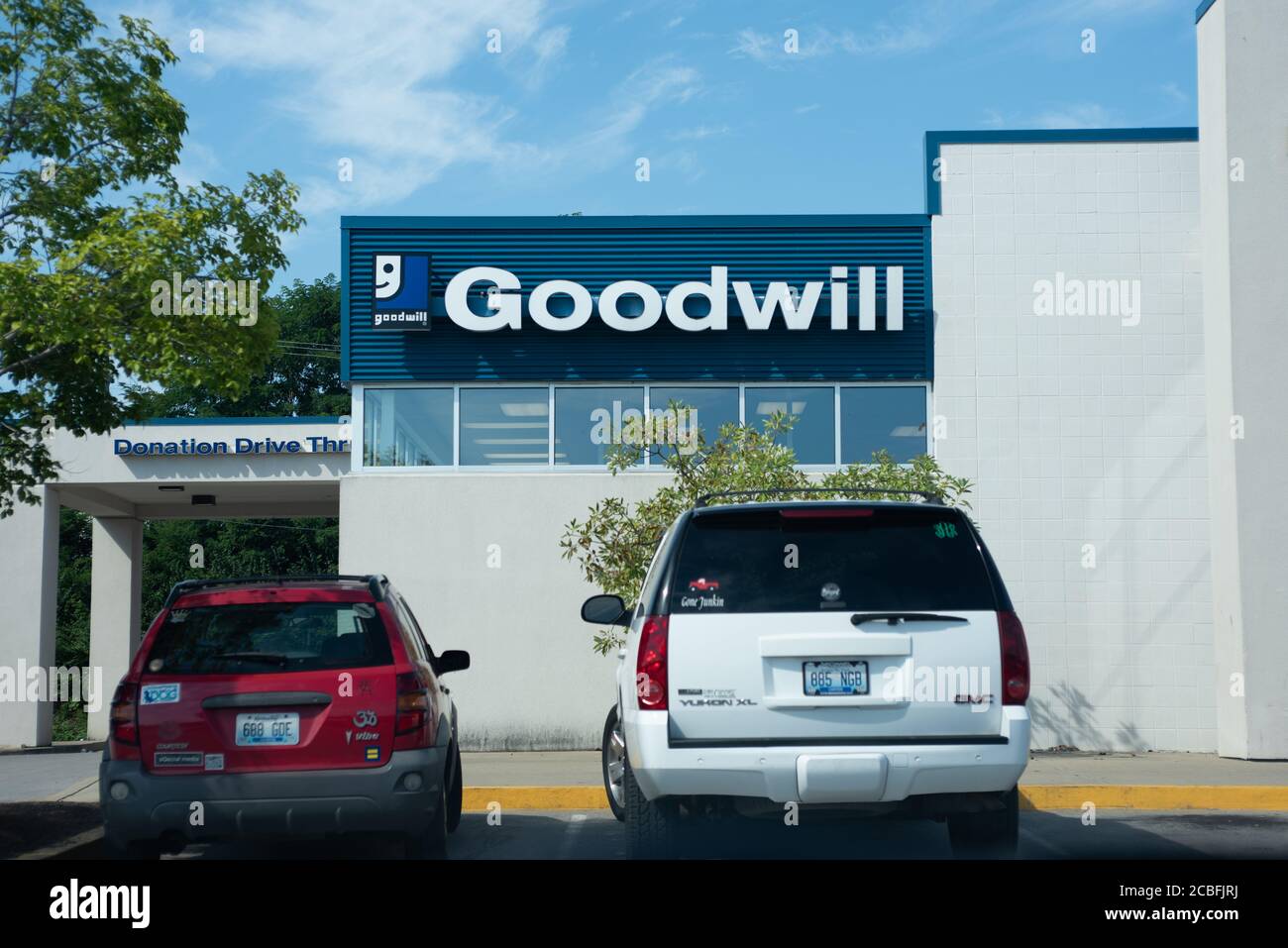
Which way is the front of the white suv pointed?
away from the camera

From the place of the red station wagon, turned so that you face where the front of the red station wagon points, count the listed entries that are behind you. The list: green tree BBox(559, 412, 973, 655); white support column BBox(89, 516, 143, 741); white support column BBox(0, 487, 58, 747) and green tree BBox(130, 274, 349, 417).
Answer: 0

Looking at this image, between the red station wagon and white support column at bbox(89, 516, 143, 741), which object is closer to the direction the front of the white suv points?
the white support column

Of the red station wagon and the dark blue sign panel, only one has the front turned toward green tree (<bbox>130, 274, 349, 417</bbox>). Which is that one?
the red station wagon

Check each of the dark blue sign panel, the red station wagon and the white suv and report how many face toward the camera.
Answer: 1

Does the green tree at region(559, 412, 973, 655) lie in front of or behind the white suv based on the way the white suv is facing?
in front

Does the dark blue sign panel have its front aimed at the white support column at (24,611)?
no

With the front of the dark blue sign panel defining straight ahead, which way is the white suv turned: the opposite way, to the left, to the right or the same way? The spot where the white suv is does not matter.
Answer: the opposite way

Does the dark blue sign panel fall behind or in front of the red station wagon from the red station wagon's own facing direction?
in front

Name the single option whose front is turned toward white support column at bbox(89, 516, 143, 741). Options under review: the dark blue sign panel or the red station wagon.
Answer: the red station wagon

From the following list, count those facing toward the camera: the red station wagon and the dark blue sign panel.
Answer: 1

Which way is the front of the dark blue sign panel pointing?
toward the camera

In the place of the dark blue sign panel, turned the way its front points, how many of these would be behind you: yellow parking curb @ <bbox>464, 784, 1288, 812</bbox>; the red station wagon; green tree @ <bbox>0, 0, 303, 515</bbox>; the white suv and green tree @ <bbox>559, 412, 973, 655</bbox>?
0

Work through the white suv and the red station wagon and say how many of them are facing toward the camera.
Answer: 0

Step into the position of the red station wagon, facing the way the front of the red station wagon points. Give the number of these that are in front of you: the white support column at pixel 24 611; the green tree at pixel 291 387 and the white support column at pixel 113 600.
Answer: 3

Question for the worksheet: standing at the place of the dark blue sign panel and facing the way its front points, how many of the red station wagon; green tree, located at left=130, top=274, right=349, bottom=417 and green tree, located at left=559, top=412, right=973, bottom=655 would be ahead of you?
2

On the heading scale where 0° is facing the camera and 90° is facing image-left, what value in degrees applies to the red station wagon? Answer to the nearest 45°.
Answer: approximately 180°

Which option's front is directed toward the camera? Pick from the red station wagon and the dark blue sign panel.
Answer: the dark blue sign panel
